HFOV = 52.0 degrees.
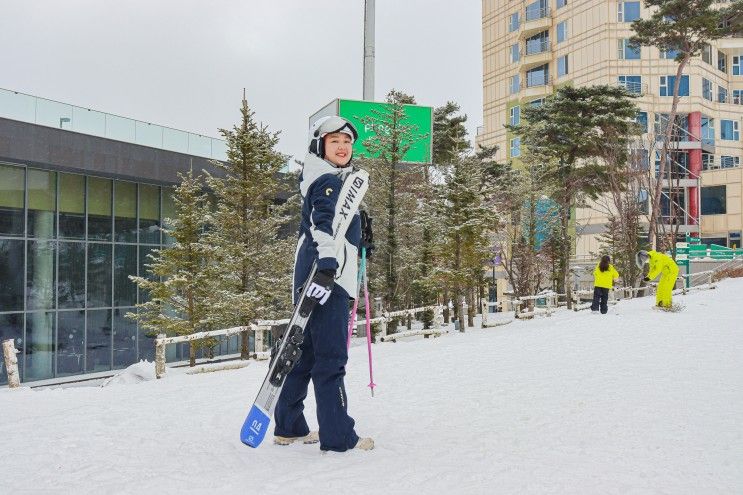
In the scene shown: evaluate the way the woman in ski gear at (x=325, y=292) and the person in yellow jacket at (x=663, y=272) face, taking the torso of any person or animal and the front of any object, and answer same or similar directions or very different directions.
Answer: very different directions

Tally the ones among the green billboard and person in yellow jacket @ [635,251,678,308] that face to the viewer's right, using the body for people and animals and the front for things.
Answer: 0

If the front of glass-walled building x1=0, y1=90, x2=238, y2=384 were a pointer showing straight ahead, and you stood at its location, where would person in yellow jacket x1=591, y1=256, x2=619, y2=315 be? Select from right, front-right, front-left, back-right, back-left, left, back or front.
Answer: front

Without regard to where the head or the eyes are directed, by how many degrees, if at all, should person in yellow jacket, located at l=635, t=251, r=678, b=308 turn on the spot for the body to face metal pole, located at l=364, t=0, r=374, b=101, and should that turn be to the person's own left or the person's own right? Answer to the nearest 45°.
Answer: approximately 45° to the person's own right

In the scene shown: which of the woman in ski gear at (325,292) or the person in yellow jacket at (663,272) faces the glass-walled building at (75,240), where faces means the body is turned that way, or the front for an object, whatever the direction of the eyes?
the person in yellow jacket

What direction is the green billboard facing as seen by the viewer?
toward the camera

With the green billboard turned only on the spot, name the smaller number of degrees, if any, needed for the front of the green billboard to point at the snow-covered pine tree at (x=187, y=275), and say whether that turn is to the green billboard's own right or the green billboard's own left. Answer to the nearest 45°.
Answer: approximately 45° to the green billboard's own right

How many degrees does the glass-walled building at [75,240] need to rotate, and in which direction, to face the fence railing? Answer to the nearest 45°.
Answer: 0° — it already faces it

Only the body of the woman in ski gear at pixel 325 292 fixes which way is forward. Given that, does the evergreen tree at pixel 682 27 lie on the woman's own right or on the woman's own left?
on the woman's own left

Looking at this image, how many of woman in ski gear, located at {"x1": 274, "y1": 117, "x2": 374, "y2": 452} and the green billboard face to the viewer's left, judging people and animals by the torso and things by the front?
0

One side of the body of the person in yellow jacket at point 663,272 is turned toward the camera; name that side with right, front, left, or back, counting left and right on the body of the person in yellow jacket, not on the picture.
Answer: left

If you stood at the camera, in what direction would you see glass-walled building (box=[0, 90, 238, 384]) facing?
facing the viewer and to the right of the viewer

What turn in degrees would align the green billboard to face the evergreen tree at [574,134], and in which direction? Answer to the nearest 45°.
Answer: approximately 135° to its left
